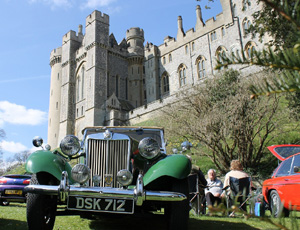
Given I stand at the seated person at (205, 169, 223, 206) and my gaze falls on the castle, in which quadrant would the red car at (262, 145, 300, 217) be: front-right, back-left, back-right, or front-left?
back-right

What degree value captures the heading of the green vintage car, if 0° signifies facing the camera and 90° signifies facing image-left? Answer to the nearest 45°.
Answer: approximately 0°

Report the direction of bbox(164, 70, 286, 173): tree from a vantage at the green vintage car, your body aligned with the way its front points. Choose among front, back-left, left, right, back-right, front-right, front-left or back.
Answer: back-left

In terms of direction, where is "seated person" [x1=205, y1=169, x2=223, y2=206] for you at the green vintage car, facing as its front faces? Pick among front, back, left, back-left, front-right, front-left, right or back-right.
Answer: back-left

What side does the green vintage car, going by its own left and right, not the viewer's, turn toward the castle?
back

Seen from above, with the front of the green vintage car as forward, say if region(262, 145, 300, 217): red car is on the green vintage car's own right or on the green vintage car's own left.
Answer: on the green vintage car's own left
